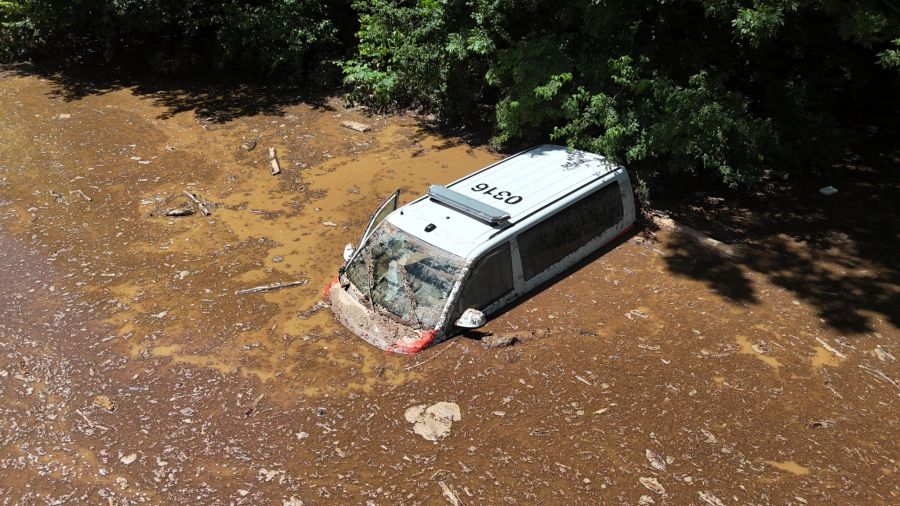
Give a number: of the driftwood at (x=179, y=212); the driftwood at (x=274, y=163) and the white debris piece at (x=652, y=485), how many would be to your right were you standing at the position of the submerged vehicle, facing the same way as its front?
2

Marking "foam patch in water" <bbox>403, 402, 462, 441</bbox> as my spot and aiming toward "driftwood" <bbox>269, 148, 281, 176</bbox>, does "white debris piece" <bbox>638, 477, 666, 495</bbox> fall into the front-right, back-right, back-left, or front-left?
back-right

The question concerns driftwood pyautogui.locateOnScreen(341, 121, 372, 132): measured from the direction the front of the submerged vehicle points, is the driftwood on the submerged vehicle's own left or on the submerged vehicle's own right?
on the submerged vehicle's own right

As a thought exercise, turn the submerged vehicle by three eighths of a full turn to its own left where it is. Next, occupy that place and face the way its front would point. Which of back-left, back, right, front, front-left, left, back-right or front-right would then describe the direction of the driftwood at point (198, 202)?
back-left

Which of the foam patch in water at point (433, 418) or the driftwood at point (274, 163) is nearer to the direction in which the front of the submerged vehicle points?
the foam patch in water

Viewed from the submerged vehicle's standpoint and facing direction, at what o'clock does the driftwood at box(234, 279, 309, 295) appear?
The driftwood is roughly at 2 o'clock from the submerged vehicle.

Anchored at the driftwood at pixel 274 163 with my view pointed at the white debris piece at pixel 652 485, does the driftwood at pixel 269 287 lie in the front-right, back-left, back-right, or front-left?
front-right

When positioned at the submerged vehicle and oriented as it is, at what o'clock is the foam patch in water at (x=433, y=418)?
The foam patch in water is roughly at 11 o'clock from the submerged vehicle.

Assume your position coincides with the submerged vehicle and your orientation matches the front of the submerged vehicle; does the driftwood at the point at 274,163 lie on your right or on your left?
on your right

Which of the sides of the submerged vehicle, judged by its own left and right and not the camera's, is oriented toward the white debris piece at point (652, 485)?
left

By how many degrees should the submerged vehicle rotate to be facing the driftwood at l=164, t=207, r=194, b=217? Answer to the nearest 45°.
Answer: approximately 90° to its right

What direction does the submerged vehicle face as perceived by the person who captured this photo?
facing the viewer and to the left of the viewer
